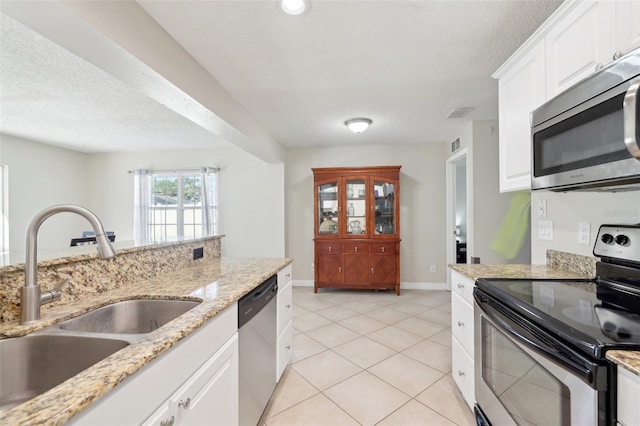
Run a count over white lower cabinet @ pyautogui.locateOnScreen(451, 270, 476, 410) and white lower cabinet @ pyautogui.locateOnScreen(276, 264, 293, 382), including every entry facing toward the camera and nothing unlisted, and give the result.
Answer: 0

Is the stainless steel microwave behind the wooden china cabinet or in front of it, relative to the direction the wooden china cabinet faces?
in front

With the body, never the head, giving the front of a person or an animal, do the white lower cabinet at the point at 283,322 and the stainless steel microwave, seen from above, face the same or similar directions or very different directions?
very different directions

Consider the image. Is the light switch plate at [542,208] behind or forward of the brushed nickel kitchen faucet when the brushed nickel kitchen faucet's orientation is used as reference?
forward

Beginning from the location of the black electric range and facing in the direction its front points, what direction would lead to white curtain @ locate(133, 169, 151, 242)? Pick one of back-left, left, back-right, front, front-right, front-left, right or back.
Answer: front-right

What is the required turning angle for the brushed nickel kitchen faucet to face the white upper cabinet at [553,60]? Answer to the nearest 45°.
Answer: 0° — it already faces it

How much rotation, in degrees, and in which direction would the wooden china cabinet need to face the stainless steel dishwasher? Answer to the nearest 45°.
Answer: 0° — it already faces it

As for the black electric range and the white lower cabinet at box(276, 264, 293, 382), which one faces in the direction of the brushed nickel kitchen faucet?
the black electric range

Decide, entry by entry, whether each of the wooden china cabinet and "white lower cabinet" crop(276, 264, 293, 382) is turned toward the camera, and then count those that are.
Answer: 1

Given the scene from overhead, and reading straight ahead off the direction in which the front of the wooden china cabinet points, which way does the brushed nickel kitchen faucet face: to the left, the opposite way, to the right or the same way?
to the left

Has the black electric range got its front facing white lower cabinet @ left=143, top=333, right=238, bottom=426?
yes

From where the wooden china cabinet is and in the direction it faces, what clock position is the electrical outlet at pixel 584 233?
The electrical outlet is roughly at 11 o'clock from the wooden china cabinet.

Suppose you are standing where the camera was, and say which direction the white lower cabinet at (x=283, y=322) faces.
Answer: facing to the right of the viewer

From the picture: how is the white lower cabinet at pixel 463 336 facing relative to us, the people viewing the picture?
facing to the left of the viewer

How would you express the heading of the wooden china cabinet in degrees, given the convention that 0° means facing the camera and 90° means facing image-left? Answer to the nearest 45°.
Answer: approximately 0°

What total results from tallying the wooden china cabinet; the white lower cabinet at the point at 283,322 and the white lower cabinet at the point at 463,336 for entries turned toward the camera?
1
